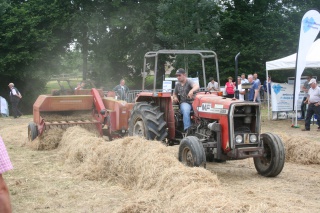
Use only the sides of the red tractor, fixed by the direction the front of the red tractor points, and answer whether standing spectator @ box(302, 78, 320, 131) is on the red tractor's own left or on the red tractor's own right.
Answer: on the red tractor's own left

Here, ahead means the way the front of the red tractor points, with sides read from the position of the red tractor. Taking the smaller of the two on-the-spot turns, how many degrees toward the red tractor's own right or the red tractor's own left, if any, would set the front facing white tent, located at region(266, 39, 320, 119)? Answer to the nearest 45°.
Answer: approximately 135° to the red tractor's own left

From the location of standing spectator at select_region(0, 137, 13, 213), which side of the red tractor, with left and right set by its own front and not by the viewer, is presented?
right

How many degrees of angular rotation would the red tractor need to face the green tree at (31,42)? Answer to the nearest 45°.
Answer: approximately 180°

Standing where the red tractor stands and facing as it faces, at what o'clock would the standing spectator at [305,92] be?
The standing spectator is roughly at 8 o'clock from the red tractor.

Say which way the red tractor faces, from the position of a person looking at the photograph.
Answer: facing the viewer and to the right of the viewer

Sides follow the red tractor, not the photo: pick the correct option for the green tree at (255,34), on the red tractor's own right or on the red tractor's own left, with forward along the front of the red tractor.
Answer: on the red tractor's own left
